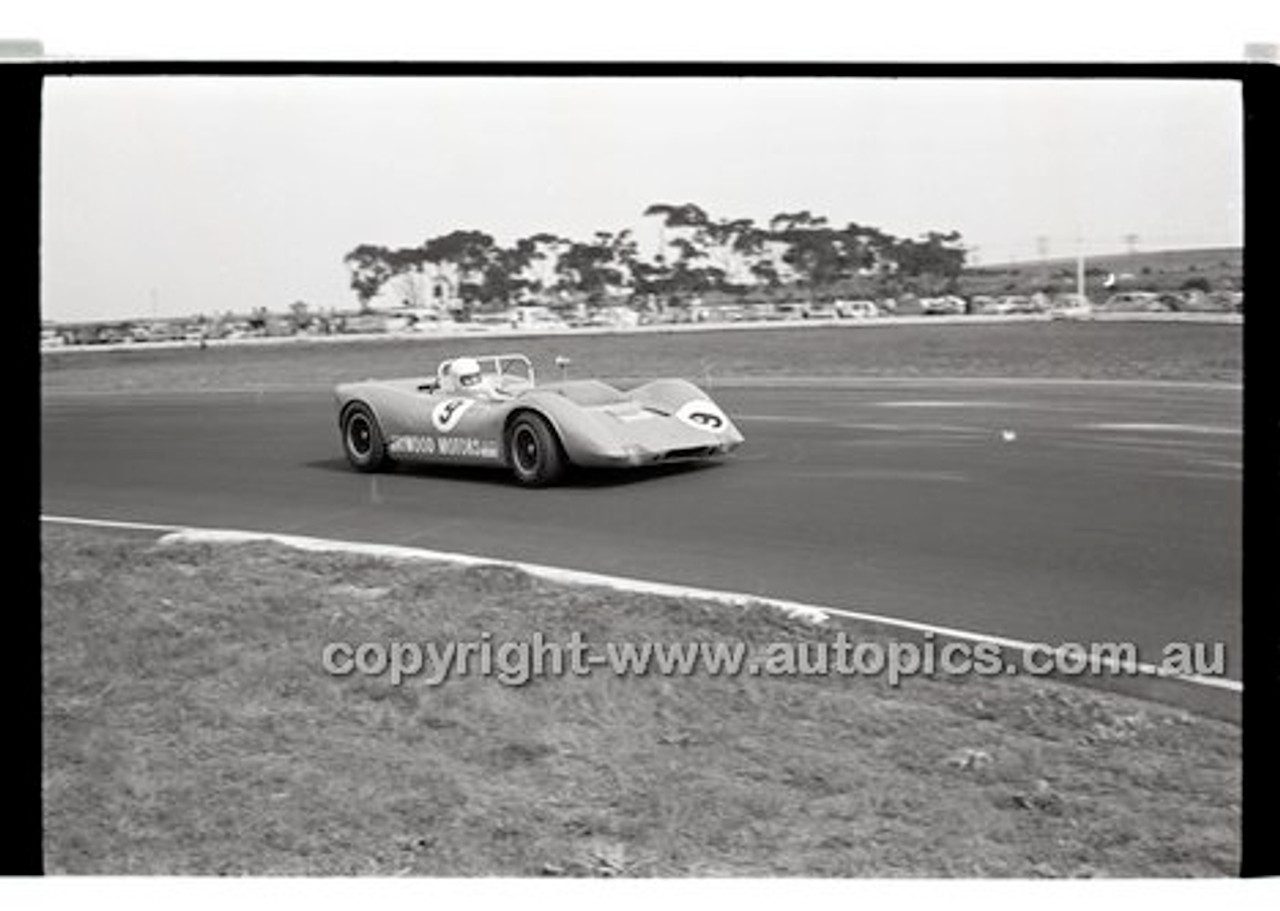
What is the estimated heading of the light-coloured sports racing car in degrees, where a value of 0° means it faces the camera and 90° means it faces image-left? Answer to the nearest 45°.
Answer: approximately 315°

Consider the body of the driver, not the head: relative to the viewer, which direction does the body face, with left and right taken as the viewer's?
facing the viewer and to the right of the viewer
